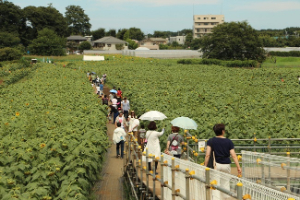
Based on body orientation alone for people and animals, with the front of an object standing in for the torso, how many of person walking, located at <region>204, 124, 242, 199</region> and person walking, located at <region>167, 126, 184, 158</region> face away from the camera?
2

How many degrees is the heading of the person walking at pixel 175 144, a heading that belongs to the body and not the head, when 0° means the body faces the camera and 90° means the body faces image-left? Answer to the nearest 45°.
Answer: approximately 180°

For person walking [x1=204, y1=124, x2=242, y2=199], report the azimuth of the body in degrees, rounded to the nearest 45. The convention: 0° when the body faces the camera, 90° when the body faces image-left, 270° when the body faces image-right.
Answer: approximately 180°

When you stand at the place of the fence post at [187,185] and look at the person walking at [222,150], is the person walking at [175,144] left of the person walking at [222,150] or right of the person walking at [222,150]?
left

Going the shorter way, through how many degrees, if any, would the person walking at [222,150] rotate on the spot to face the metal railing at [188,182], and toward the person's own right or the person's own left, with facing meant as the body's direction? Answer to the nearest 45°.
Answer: approximately 135° to the person's own left

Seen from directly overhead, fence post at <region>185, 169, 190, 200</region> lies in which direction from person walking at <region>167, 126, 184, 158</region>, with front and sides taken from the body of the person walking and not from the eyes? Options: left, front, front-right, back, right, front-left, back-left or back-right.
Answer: back

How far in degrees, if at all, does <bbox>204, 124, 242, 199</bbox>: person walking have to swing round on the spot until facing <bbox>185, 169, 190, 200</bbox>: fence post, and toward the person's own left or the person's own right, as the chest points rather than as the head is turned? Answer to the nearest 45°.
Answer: approximately 135° to the person's own left

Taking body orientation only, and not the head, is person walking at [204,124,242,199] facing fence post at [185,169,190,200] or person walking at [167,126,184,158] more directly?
the person walking

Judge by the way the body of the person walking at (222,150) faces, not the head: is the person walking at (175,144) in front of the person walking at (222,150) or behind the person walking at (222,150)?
in front

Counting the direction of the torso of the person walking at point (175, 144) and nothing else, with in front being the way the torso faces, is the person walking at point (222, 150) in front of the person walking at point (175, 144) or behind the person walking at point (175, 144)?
behind
